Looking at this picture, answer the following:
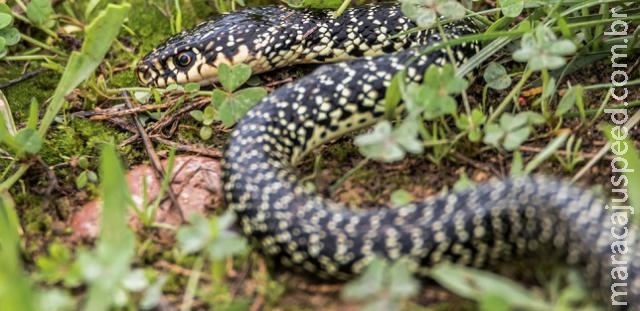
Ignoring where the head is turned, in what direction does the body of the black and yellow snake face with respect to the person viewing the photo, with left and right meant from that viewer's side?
facing to the left of the viewer
